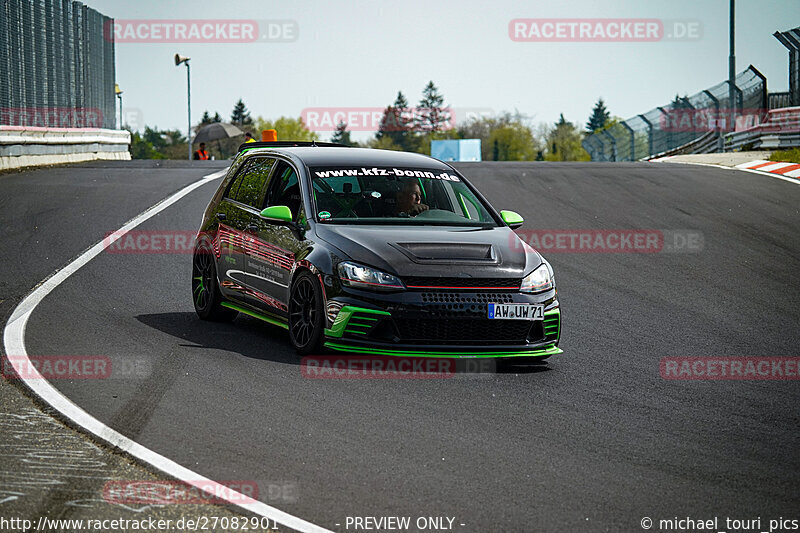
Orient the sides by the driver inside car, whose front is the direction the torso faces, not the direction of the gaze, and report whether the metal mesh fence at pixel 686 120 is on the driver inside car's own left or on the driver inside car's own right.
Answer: on the driver inside car's own left

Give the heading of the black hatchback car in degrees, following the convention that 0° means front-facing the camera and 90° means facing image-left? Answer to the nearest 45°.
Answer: approximately 315°

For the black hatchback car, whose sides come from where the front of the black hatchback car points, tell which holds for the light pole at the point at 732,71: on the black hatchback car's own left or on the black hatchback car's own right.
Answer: on the black hatchback car's own left

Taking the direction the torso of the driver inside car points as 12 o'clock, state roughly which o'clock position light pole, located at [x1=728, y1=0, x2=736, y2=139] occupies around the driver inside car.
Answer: The light pole is roughly at 8 o'clock from the driver inside car.

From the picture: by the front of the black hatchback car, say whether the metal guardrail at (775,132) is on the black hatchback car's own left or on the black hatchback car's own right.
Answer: on the black hatchback car's own left

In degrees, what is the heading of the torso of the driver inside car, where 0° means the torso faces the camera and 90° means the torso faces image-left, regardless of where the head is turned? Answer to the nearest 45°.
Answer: approximately 315°

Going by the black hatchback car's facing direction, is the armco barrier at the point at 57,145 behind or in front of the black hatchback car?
behind

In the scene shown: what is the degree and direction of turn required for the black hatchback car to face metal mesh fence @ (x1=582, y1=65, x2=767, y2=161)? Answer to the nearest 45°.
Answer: approximately 135° to its left

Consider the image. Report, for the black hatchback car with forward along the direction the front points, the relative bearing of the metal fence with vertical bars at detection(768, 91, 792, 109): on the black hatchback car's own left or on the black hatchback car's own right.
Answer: on the black hatchback car's own left

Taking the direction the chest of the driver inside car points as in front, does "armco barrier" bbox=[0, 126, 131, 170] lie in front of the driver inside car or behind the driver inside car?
behind
